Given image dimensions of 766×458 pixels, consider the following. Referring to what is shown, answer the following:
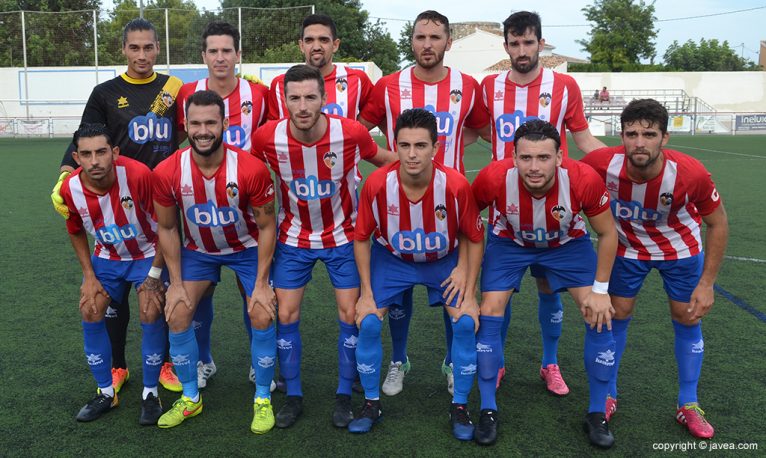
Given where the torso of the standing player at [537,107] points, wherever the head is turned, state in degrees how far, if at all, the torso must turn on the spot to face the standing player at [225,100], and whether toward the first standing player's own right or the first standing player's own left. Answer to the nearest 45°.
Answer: approximately 90° to the first standing player's own right

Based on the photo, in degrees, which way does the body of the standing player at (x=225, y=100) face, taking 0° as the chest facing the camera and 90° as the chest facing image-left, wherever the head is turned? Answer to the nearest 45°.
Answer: approximately 0°

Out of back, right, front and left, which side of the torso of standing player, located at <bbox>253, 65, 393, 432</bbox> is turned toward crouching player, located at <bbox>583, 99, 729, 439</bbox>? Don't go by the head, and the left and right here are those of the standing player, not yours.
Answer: left

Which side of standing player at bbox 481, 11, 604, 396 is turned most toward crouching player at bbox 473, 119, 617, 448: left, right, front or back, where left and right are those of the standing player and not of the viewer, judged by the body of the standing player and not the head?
front
